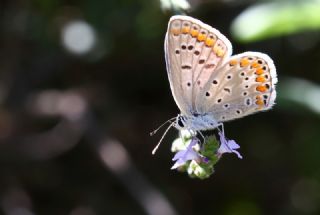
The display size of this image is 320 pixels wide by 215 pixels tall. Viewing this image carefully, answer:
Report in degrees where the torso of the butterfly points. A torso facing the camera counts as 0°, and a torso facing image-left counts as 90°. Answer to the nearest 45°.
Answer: approximately 90°
